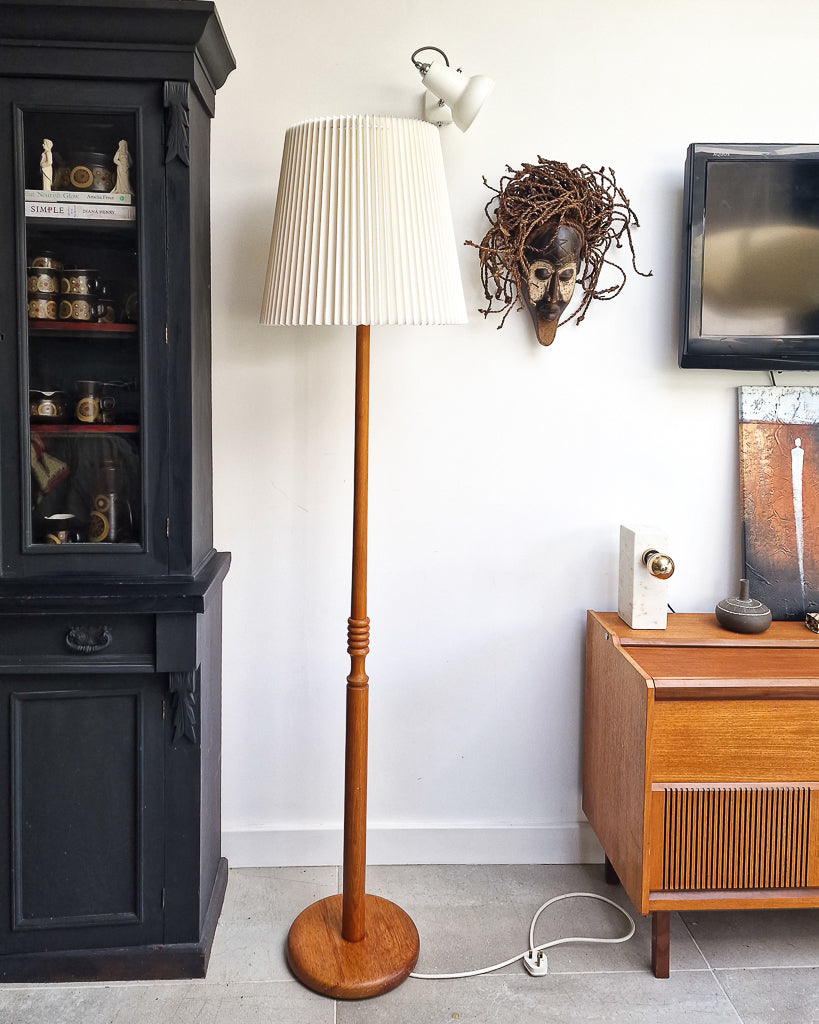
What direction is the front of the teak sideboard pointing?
toward the camera

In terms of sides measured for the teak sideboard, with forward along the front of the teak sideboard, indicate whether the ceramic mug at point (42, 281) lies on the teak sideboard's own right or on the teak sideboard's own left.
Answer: on the teak sideboard's own right

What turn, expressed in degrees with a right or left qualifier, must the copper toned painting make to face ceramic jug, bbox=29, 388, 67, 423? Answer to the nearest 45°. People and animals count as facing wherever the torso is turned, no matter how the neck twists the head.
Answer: approximately 45° to its right

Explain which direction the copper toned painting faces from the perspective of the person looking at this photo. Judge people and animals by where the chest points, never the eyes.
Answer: facing the viewer

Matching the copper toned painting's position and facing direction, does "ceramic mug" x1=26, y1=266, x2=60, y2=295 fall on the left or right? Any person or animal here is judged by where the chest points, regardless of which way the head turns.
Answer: on its right

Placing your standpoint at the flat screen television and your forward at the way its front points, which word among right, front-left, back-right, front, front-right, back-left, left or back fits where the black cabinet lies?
front-right

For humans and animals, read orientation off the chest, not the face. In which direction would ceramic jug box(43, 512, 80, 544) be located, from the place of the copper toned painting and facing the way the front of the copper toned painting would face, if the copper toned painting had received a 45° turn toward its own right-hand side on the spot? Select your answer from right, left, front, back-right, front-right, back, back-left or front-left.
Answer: front

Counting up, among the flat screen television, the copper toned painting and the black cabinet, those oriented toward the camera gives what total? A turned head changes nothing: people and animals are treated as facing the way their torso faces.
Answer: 3

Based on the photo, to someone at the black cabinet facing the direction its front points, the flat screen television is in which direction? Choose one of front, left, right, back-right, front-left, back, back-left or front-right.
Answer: left

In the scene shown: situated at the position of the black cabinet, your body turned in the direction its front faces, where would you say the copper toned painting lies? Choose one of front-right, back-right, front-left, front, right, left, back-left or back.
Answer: left

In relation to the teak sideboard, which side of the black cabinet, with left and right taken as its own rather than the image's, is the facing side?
left

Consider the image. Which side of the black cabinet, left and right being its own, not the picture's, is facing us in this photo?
front
